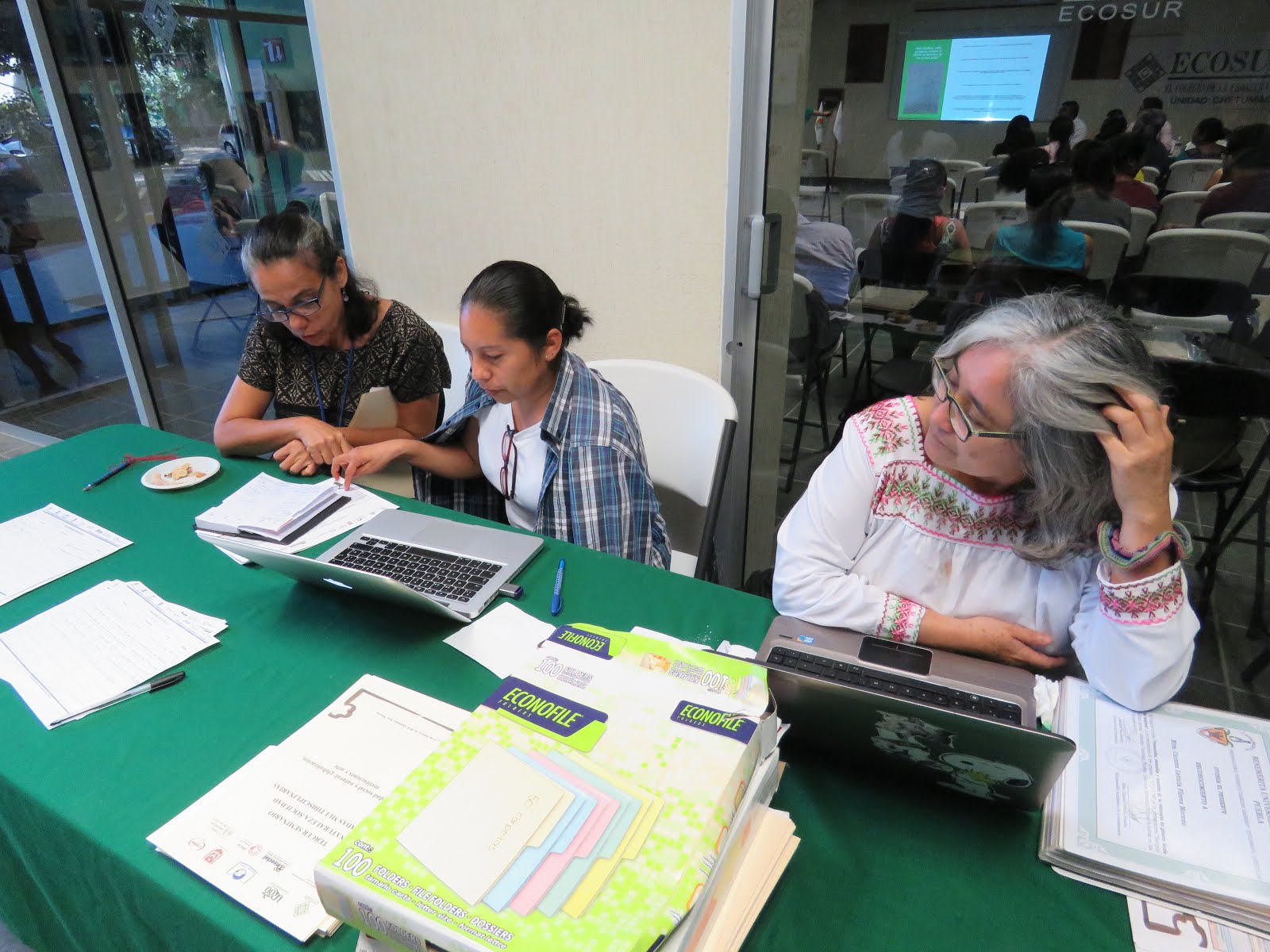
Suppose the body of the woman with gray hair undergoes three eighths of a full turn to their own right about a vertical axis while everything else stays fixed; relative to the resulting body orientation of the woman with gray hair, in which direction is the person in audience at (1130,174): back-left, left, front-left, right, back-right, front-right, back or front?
front

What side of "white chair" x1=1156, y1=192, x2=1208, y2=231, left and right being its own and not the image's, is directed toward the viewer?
back

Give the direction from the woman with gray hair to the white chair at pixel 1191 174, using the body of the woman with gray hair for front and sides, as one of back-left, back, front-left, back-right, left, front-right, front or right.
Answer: back-right

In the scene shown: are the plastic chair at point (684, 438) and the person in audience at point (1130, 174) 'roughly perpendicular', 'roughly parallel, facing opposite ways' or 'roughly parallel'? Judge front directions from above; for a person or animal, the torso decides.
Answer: roughly parallel, facing opposite ways

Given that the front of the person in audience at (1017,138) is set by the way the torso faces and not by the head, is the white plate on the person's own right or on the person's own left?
on the person's own left

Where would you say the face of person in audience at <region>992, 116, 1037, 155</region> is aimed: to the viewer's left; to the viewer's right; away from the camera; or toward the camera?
away from the camera

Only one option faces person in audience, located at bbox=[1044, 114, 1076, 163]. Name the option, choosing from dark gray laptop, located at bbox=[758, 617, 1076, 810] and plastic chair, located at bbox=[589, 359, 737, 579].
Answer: the dark gray laptop

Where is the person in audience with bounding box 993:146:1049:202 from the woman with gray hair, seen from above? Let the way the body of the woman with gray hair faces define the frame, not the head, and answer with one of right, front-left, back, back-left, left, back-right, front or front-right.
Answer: back-right

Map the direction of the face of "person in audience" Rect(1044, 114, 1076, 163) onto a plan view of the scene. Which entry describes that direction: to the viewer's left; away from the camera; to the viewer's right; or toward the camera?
away from the camera

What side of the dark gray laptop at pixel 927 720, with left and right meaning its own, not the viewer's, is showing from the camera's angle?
back

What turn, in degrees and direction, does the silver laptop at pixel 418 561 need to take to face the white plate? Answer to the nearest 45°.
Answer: approximately 90° to its left

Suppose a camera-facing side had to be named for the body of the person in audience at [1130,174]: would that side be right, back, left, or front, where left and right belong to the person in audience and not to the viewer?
back

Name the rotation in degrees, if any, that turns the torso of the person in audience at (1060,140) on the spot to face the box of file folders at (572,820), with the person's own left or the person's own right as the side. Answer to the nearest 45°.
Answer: approximately 180°

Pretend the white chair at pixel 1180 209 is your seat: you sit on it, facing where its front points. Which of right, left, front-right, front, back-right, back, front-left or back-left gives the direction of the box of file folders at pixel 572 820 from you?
back

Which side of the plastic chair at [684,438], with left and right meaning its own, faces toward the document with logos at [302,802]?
front

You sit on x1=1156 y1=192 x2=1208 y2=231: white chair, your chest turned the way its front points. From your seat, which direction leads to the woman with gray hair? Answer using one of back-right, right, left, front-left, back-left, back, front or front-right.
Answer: back

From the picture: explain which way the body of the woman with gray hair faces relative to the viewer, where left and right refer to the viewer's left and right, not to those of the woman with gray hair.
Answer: facing the viewer and to the left of the viewer

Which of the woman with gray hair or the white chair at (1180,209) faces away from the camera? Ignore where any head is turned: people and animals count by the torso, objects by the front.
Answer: the white chair

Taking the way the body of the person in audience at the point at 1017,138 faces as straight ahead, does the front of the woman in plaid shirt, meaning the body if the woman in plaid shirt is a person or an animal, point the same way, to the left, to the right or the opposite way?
the opposite way

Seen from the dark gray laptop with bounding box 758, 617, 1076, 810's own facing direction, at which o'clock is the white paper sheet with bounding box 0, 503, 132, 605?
The white paper sheet is roughly at 9 o'clock from the dark gray laptop.
